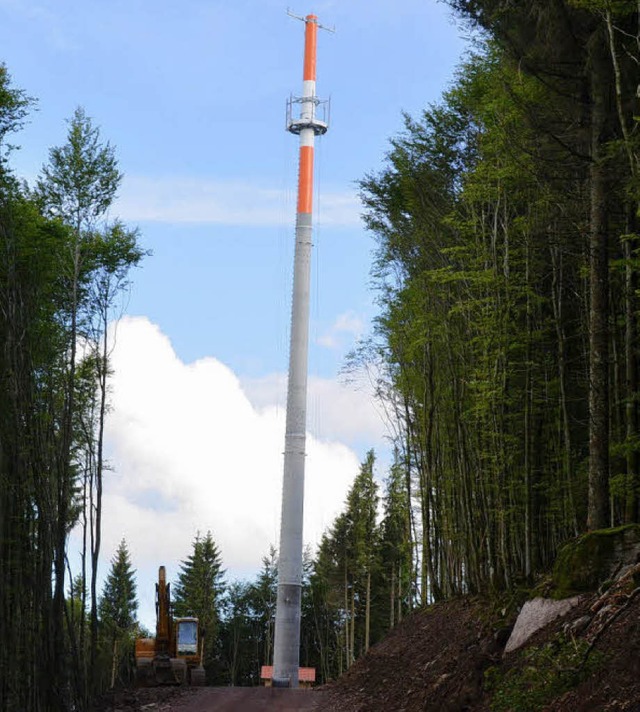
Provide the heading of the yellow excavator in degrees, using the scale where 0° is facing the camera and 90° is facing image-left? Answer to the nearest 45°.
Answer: approximately 0°
